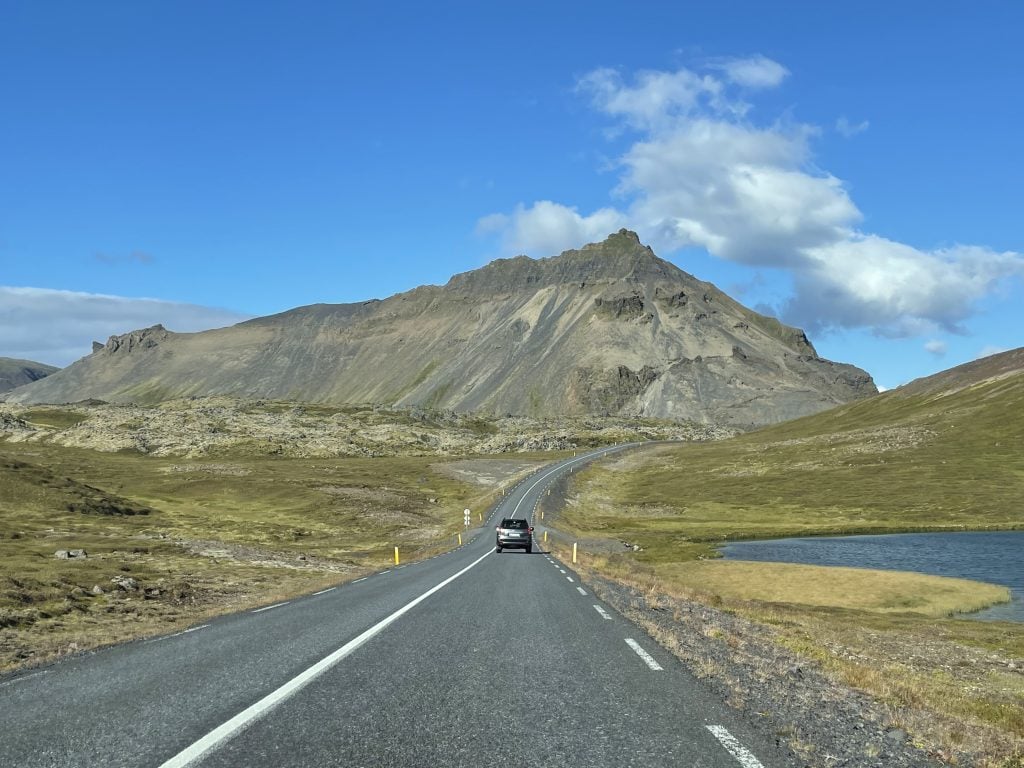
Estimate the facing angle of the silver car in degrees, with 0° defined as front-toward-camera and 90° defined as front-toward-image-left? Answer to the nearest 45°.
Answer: approximately 180°
